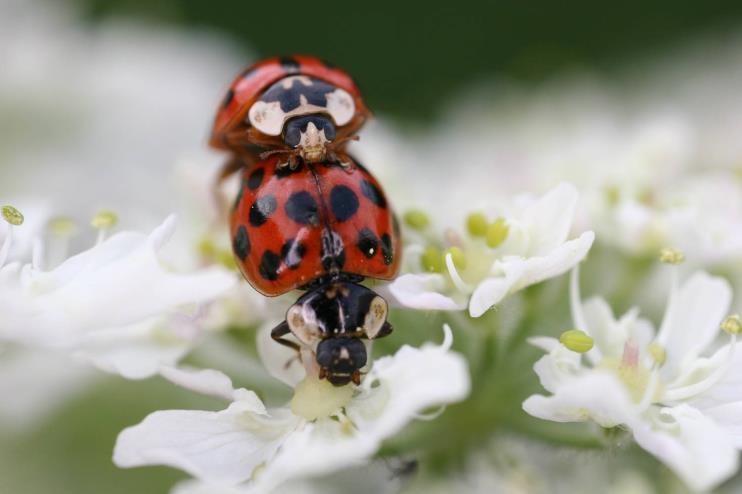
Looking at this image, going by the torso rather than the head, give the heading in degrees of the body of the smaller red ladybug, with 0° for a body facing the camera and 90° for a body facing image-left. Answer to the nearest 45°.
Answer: approximately 0°
